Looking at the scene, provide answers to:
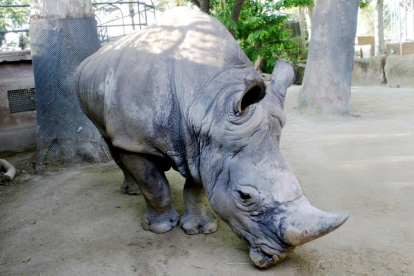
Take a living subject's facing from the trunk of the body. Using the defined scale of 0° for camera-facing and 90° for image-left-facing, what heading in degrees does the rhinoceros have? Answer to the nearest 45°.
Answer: approximately 315°

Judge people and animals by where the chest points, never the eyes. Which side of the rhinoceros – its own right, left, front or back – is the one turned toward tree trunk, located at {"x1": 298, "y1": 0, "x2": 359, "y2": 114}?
left

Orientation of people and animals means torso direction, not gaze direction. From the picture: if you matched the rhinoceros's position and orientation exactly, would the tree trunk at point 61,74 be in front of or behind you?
behind

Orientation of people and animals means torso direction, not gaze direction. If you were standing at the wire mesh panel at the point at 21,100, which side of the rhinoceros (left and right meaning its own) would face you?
back
